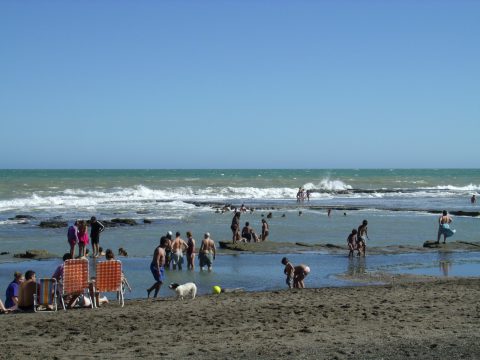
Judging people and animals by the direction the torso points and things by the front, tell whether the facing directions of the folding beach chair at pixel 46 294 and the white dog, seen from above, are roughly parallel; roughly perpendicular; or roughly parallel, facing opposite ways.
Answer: roughly perpendicular

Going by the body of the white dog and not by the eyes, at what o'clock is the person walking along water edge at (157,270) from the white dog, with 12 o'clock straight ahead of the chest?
The person walking along water edge is roughly at 12 o'clock from the white dog.

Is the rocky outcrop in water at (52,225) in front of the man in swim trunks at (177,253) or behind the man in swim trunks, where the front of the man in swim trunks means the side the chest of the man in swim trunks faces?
in front

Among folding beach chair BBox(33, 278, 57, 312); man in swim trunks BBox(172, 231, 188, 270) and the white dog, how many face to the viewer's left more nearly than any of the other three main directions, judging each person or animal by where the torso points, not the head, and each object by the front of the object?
1

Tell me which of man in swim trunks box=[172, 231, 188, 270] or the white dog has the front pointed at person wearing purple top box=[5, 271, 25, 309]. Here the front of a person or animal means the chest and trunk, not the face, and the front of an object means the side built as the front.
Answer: the white dog

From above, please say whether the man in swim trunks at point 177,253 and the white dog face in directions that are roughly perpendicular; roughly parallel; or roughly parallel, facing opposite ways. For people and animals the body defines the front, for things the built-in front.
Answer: roughly perpendicular

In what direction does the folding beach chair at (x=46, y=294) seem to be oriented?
away from the camera

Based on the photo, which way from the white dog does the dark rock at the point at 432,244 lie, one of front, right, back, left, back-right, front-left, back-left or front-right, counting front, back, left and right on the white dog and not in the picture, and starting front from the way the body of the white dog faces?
back-right

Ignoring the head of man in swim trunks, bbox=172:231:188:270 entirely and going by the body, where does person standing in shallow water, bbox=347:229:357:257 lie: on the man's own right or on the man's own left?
on the man's own right

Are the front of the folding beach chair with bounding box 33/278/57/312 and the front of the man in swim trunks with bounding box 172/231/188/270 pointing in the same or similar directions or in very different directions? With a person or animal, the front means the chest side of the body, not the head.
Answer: same or similar directions

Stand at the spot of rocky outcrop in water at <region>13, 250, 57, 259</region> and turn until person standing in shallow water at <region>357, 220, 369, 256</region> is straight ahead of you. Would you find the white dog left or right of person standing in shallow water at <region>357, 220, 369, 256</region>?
right

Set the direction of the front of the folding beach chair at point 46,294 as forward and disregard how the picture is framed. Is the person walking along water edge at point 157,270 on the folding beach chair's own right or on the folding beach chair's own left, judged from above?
on the folding beach chair's own right

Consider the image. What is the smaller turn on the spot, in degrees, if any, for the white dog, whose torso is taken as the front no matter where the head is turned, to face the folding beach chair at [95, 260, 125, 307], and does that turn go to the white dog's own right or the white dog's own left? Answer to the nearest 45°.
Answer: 0° — it already faces it

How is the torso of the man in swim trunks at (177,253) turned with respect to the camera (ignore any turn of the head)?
away from the camera

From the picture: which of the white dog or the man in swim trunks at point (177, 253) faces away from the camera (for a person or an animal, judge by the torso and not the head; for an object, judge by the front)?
the man in swim trunks

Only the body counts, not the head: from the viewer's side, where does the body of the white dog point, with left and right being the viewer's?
facing to the left of the viewer

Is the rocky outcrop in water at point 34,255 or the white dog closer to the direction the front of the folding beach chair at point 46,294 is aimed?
the rocky outcrop in water

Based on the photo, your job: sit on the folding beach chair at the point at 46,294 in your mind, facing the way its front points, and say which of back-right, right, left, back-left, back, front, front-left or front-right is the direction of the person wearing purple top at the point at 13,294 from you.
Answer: front-left

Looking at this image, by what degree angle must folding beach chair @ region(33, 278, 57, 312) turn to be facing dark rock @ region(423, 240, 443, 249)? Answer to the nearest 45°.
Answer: approximately 45° to its right
